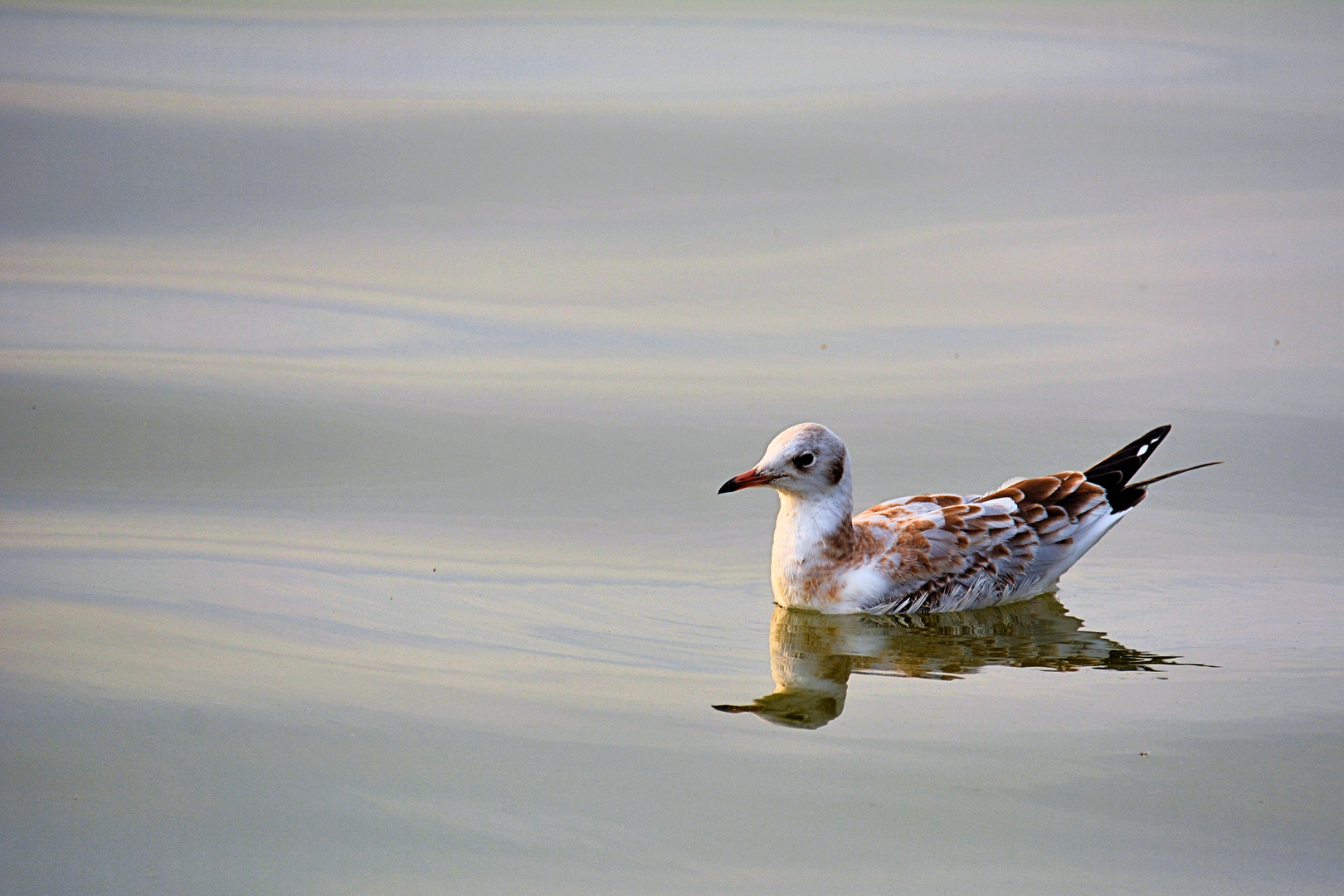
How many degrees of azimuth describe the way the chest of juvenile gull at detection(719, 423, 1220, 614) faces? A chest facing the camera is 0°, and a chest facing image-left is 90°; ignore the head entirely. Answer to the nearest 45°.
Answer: approximately 90°
